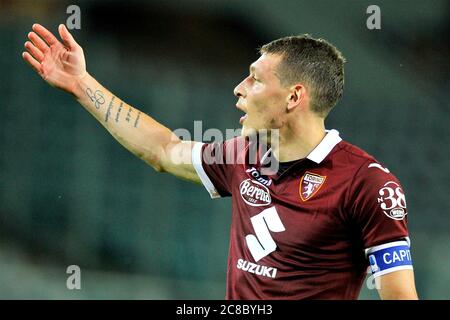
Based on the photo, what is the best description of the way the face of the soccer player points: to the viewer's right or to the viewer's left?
to the viewer's left

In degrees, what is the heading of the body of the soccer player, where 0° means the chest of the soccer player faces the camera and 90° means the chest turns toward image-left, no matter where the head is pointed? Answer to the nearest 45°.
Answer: approximately 45°
